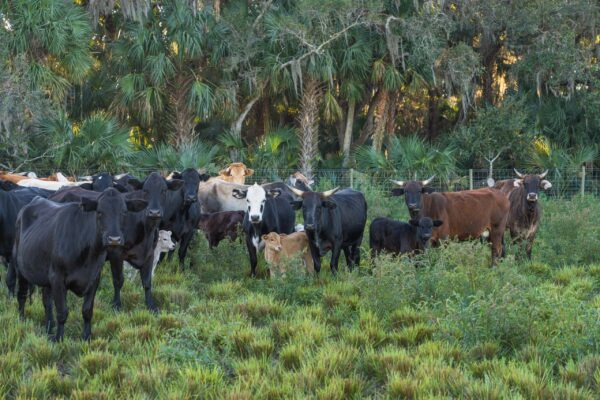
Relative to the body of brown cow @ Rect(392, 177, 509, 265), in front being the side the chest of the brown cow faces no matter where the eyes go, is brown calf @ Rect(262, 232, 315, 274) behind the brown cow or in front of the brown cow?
in front

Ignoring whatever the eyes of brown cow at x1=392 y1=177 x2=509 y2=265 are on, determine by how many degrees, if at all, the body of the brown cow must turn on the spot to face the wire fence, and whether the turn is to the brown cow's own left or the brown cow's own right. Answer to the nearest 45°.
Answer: approximately 90° to the brown cow's own right

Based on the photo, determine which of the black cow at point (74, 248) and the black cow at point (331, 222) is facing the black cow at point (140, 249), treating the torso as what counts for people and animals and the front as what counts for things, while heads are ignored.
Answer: the black cow at point (331, 222)

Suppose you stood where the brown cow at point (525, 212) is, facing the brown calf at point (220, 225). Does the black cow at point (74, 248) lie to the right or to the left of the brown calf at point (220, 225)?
left

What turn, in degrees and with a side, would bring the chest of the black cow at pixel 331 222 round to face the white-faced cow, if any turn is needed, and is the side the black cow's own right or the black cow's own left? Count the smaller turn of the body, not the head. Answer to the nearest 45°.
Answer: approximately 90° to the black cow's own right

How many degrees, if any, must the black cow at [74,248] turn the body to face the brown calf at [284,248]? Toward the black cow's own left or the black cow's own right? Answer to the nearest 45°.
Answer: approximately 90° to the black cow's own left

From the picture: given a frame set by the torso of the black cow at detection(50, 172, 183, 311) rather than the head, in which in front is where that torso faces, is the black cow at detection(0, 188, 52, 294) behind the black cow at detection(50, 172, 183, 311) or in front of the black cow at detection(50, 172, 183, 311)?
behind

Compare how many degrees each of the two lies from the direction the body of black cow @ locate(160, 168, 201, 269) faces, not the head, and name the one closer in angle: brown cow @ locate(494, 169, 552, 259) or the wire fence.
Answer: the brown cow

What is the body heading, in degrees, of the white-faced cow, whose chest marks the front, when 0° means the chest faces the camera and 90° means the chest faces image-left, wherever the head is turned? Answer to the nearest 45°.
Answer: approximately 45°

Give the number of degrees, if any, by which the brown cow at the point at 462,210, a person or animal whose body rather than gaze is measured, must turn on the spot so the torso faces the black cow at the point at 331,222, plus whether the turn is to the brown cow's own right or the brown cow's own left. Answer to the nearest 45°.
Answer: approximately 45° to the brown cow's own left

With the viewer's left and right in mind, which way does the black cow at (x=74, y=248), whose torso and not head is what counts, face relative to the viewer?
facing the viewer and to the right of the viewer

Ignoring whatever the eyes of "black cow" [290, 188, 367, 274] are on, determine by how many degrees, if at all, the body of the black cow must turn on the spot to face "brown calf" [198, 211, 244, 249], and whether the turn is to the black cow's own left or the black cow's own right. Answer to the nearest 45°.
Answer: approximately 90° to the black cow's own right
